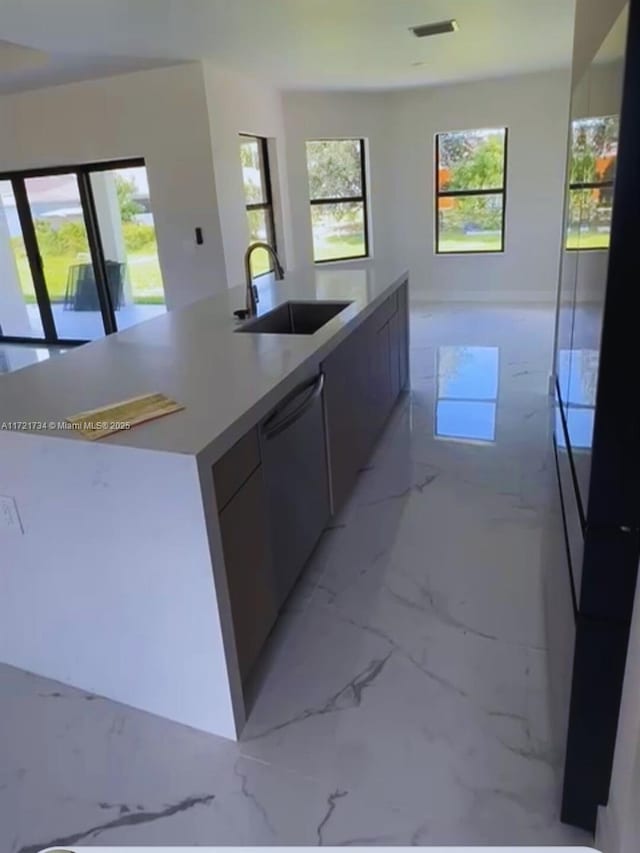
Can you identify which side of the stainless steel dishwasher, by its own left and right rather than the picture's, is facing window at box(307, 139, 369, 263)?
left

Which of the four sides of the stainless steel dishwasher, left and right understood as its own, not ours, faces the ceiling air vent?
left

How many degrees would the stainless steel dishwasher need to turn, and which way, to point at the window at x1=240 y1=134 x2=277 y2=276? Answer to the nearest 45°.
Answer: approximately 90° to its left

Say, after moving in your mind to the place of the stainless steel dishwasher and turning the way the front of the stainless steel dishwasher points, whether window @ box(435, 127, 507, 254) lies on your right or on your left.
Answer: on your left

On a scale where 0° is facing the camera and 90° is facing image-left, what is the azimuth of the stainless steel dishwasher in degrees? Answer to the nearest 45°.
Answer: approximately 270°
